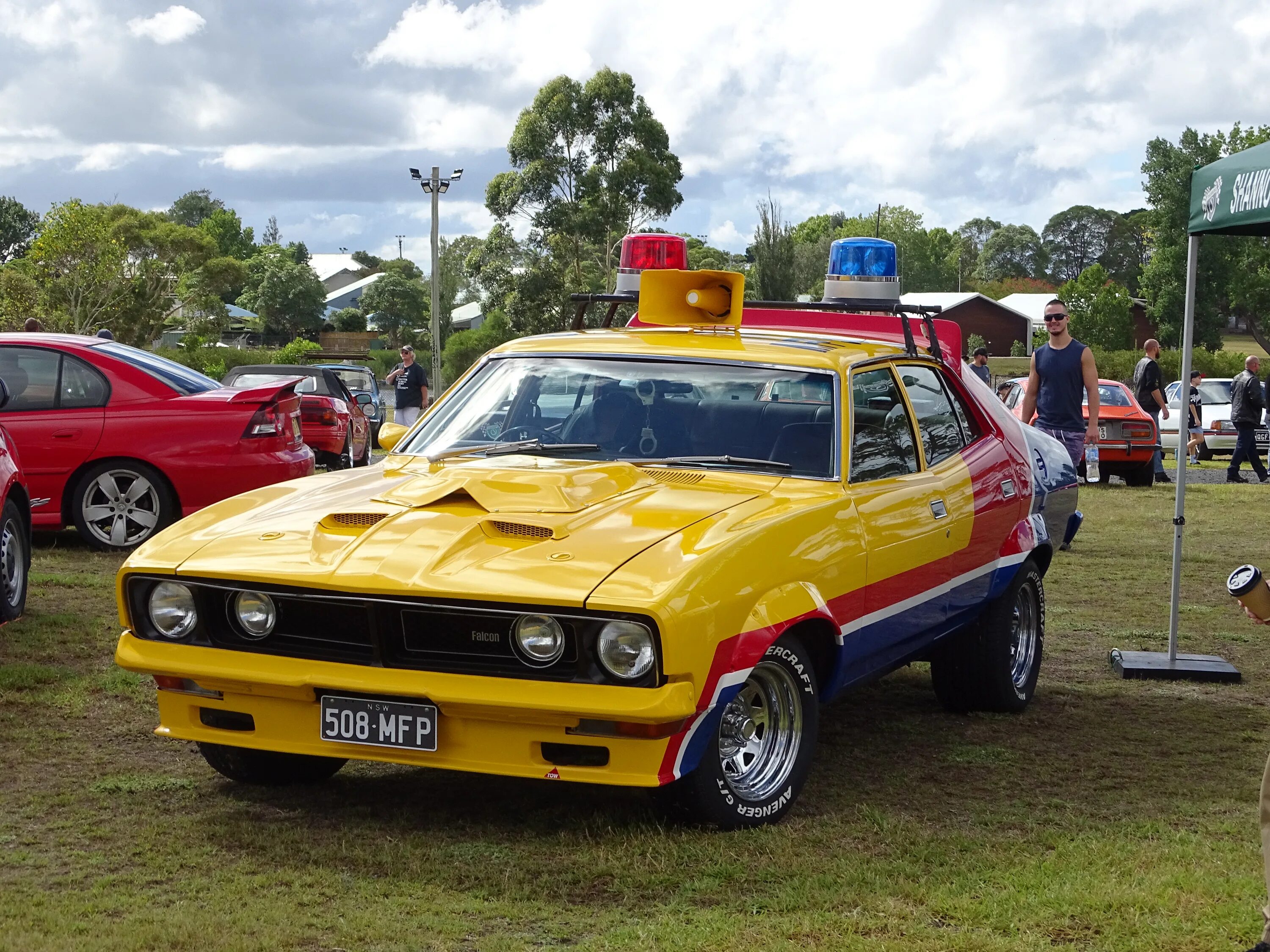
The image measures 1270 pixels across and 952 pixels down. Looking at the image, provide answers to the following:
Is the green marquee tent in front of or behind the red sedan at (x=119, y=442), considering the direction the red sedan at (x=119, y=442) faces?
behind

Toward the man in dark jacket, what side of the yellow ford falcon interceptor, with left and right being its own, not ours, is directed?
back

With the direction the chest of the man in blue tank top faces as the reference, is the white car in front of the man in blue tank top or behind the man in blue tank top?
behind

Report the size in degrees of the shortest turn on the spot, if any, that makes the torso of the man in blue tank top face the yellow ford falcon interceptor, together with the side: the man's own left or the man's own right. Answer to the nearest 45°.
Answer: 0° — they already face it

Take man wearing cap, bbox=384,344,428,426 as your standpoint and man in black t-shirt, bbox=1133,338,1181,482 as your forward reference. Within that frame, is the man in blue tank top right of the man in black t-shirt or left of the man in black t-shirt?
right

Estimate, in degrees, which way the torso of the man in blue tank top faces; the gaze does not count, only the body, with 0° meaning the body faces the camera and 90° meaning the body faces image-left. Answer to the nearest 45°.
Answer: approximately 0°

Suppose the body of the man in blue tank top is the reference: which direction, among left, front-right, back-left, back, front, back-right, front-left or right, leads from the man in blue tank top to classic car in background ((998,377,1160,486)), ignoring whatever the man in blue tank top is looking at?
back

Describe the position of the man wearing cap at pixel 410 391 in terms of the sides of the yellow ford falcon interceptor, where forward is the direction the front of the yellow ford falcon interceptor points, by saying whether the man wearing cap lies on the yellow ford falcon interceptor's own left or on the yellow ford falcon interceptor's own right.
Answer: on the yellow ford falcon interceptor's own right

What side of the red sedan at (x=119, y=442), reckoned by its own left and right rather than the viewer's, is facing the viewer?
left

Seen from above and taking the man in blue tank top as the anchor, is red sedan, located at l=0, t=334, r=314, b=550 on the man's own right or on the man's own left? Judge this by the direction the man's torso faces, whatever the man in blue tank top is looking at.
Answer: on the man's own right

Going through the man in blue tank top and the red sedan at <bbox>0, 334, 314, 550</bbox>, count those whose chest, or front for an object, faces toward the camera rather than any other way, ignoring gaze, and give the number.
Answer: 1
